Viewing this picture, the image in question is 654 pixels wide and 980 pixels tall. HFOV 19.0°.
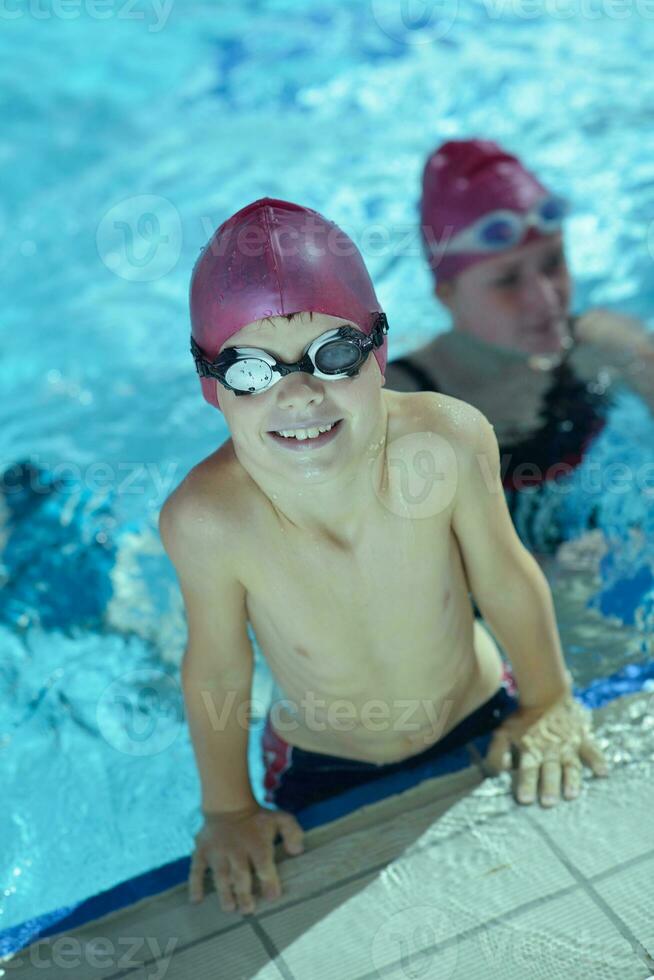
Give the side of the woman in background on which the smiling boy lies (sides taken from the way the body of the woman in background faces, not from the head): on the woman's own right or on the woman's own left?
on the woman's own right

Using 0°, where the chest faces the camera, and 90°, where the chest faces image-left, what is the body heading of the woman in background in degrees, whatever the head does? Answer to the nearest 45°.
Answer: approximately 315°
